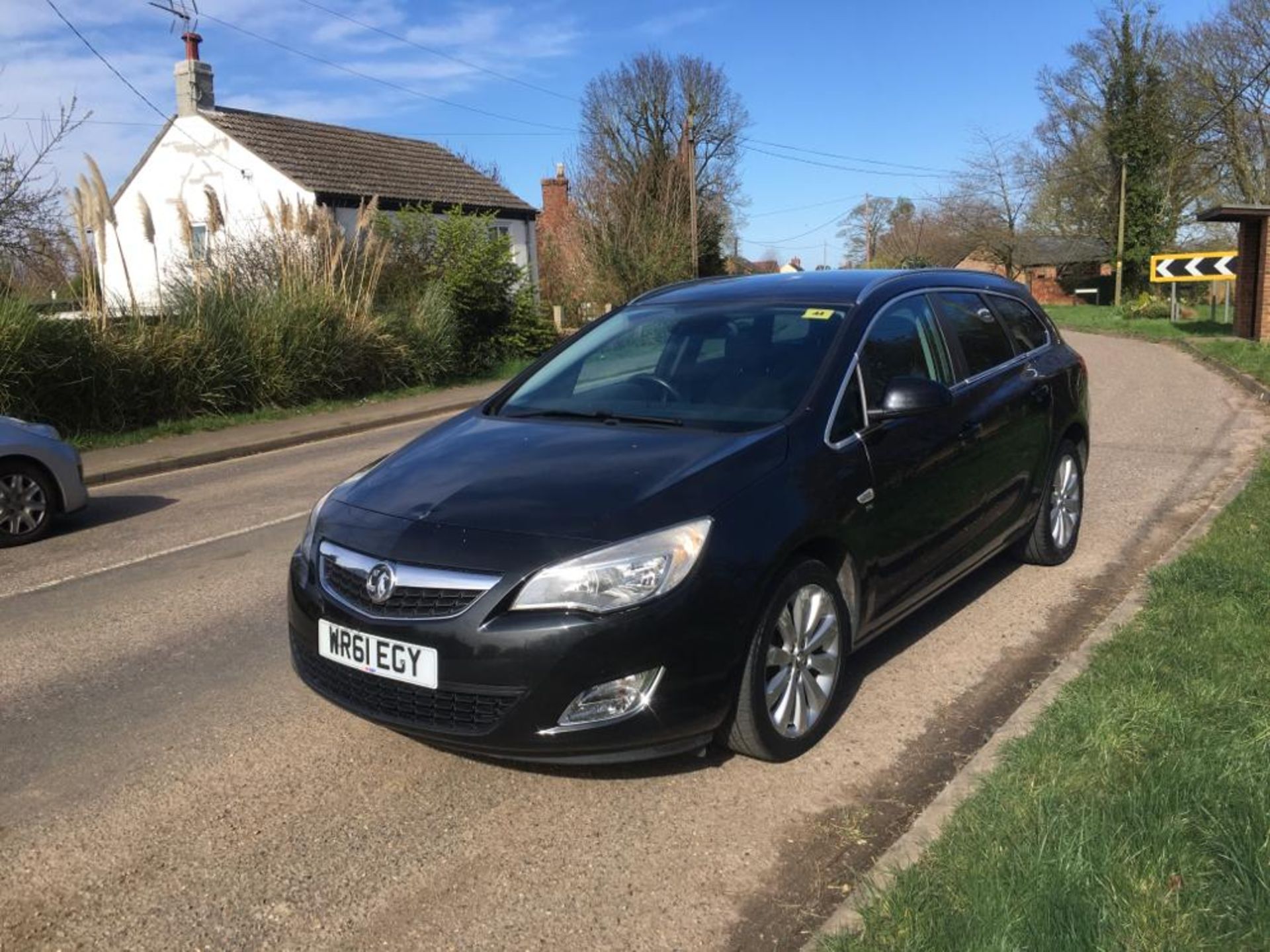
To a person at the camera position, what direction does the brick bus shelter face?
facing to the left of the viewer

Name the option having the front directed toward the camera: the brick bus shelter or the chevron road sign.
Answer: the chevron road sign

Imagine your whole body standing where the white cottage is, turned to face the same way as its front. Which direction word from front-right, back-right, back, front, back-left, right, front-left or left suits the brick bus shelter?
front

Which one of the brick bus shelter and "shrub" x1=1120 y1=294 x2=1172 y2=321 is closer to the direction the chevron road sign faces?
the brick bus shelter

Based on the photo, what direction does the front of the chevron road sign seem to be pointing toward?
toward the camera

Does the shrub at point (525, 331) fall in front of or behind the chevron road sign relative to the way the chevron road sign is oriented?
in front

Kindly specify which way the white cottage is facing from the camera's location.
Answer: facing the viewer and to the right of the viewer

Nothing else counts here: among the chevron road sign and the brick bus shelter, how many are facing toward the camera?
1

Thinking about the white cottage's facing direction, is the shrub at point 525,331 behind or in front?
in front

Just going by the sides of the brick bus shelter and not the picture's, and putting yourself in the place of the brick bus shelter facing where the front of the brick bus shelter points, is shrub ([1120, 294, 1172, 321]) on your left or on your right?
on your right

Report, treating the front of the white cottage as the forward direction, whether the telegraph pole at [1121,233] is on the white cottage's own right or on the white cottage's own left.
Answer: on the white cottage's own left

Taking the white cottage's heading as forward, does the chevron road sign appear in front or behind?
in front

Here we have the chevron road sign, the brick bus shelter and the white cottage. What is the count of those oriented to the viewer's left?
1

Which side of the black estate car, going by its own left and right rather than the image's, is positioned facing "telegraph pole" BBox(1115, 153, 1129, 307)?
back

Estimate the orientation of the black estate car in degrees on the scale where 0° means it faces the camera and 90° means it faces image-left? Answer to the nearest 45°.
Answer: approximately 45°

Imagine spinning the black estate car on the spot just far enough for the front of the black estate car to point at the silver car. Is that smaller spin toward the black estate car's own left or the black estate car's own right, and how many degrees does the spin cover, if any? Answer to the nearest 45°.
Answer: approximately 90° to the black estate car's own right
